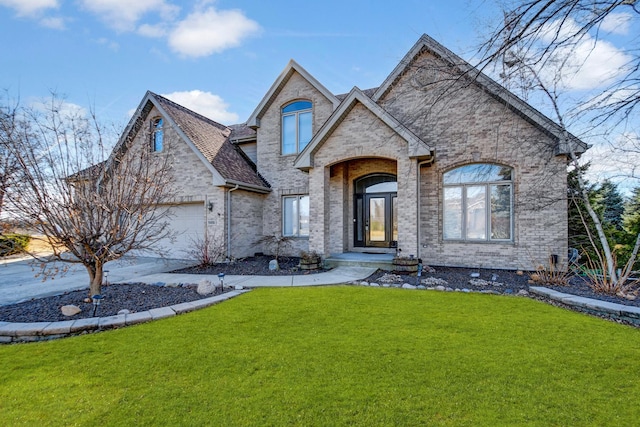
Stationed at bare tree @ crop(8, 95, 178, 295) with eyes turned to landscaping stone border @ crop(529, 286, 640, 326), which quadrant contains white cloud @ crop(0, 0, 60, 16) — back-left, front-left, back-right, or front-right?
back-left

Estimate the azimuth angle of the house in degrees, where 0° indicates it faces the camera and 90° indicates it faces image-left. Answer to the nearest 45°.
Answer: approximately 0°

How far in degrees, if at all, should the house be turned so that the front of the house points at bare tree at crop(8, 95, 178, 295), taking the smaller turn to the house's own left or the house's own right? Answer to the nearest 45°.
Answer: approximately 45° to the house's own right
